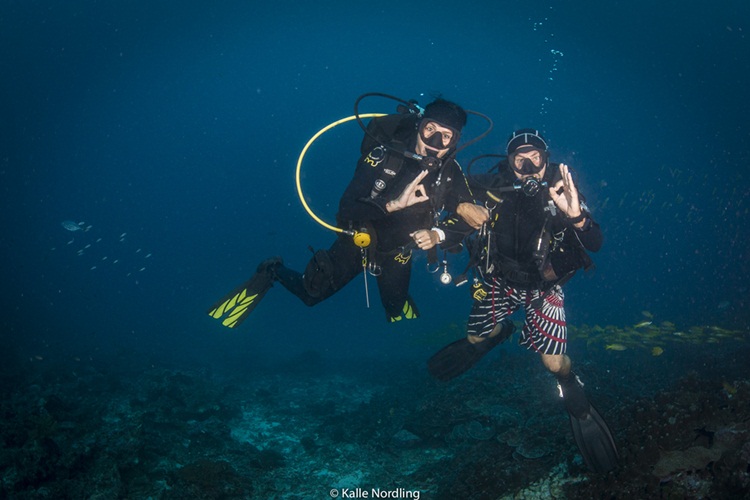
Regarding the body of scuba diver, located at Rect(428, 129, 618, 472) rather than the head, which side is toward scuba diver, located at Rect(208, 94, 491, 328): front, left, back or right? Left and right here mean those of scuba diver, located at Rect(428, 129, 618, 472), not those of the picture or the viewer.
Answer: right

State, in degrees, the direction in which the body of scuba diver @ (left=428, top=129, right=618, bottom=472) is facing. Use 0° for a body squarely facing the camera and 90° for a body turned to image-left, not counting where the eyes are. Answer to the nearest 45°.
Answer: approximately 0°
